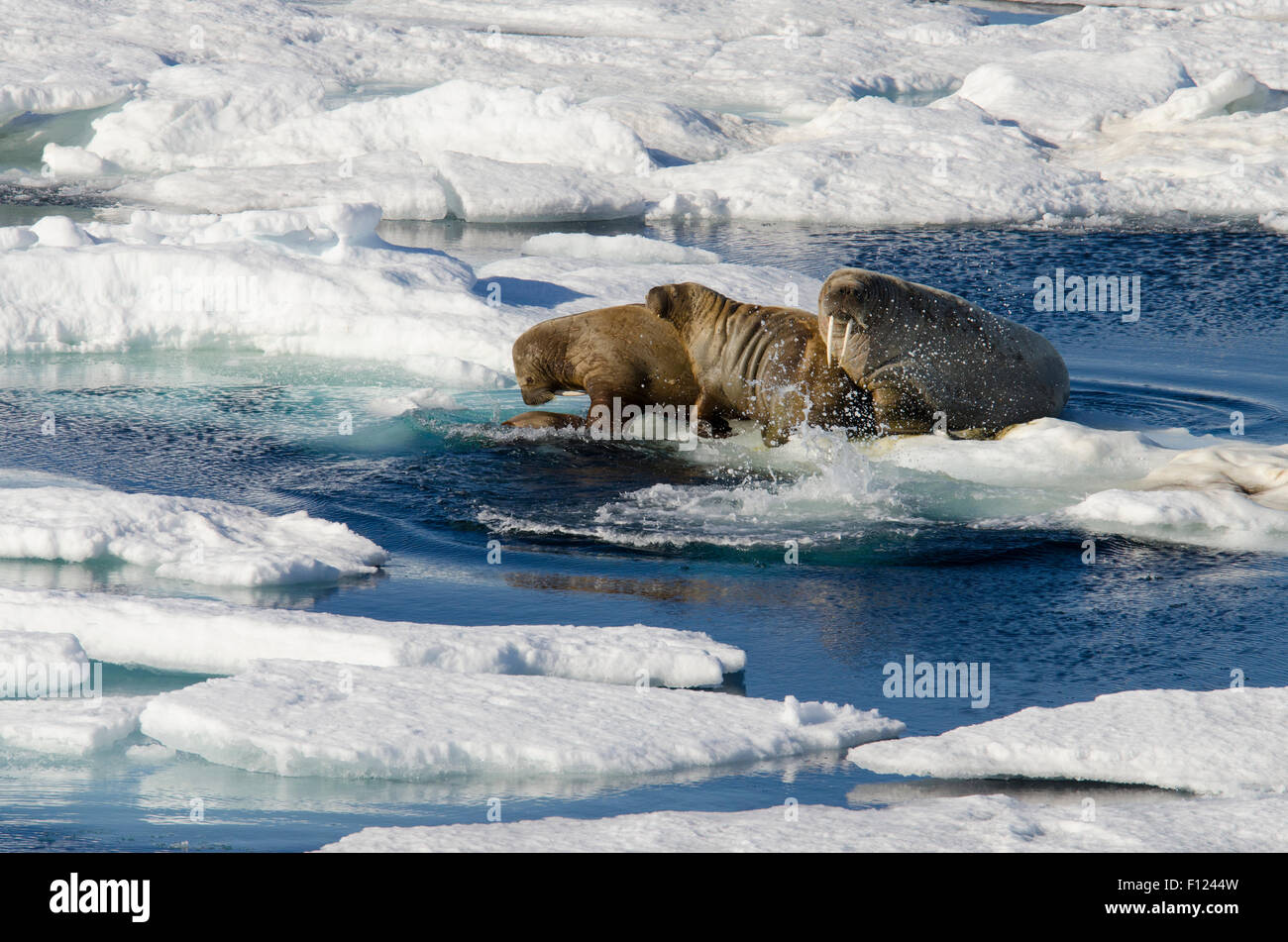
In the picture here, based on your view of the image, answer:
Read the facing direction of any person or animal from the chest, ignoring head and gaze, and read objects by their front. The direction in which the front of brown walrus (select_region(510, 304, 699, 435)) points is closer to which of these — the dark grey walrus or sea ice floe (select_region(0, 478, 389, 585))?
the sea ice floe

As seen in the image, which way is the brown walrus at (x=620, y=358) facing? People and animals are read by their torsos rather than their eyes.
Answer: to the viewer's left

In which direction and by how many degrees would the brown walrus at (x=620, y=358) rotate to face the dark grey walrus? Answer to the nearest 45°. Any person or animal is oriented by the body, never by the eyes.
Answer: approximately 180°

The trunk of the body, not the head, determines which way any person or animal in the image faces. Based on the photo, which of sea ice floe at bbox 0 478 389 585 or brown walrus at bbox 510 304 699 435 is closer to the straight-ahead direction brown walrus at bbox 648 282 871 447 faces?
the brown walrus

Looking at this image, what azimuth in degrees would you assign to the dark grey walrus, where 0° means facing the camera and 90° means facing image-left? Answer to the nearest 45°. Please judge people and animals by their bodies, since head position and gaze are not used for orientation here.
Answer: approximately 45°

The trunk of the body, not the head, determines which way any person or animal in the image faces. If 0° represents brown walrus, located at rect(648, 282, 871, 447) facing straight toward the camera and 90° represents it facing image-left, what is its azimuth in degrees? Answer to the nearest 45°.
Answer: approximately 90°

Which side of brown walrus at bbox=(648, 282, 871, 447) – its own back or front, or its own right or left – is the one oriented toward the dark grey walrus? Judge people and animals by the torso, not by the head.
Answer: back
